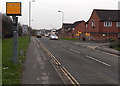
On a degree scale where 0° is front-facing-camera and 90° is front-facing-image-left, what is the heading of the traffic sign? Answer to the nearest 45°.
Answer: approximately 0°
